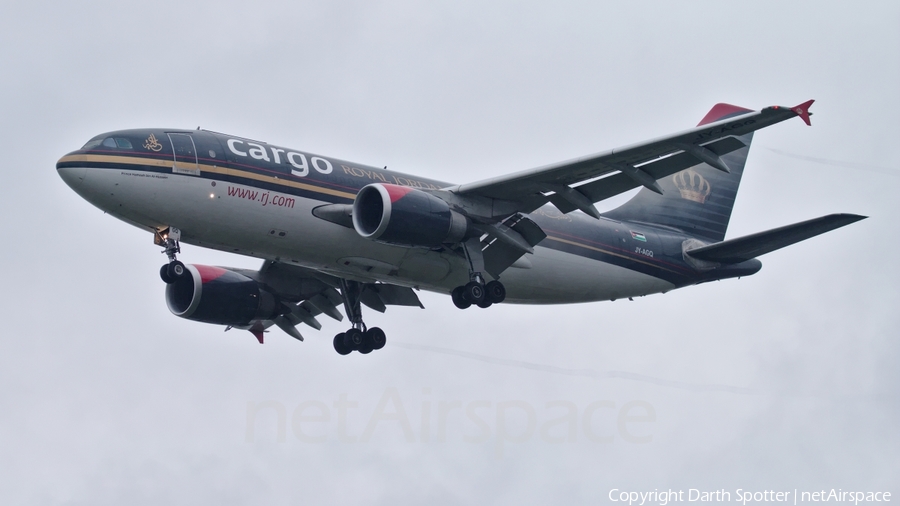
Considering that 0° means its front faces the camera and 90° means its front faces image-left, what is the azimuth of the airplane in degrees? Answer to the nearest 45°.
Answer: approximately 45°
